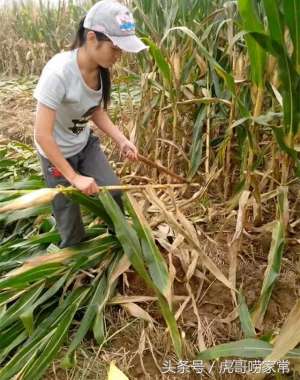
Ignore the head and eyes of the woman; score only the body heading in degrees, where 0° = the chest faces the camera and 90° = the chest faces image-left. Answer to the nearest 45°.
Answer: approximately 315°
